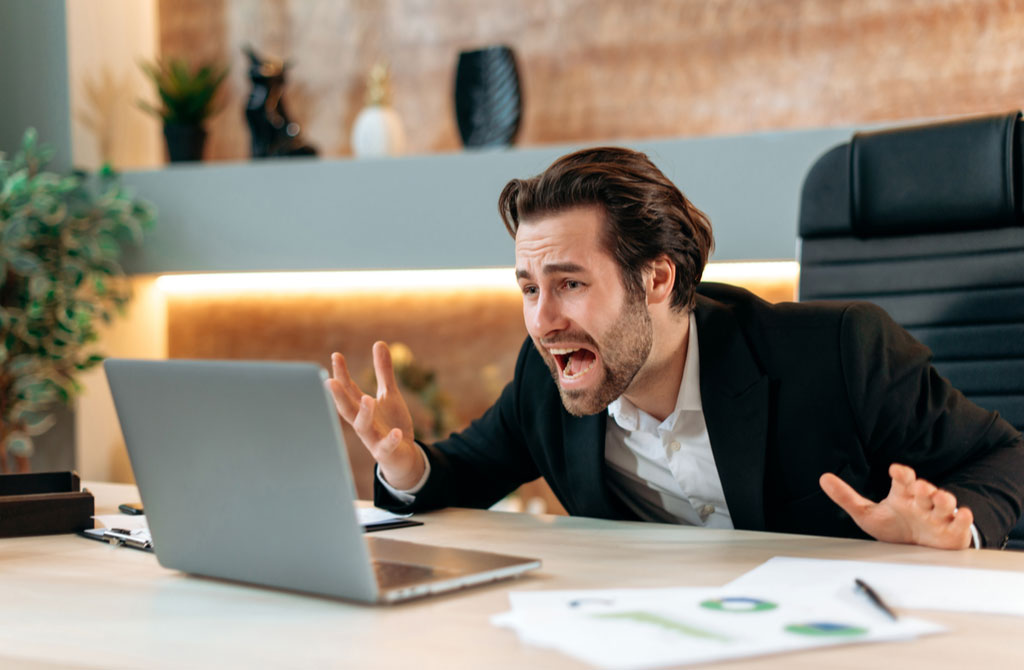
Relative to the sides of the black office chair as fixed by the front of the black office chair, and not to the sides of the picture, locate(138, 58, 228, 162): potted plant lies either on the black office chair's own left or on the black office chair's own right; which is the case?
on the black office chair's own right

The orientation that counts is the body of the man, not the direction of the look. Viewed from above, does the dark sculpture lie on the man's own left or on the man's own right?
on the man's own right

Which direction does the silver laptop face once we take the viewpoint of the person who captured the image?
facing away from the viewer and to the right of the viewer

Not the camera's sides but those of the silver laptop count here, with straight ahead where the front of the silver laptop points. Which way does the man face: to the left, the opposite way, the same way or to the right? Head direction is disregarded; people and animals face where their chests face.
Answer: the opposite way

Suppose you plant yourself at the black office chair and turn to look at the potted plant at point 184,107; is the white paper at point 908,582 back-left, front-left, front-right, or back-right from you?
back-left

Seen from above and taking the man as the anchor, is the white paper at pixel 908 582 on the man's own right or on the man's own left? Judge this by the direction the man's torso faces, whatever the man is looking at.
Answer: on the man's own left
